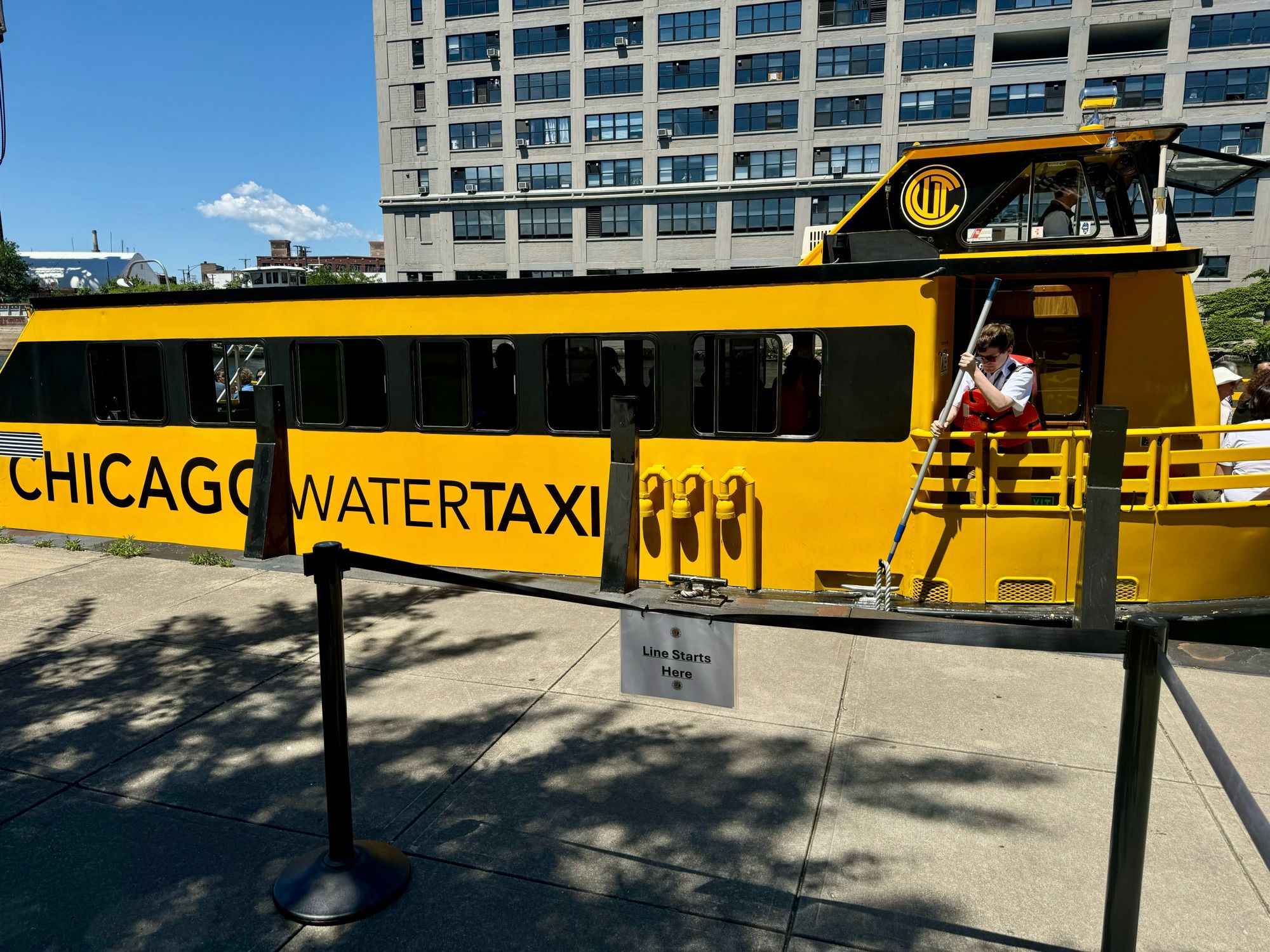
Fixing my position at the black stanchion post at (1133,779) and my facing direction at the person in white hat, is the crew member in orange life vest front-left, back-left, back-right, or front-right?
front-left

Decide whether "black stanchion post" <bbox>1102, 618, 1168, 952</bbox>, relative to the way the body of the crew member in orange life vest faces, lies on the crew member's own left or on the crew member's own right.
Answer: on the crew member's own left

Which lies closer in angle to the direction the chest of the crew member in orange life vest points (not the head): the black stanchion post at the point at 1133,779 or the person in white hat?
the black stanchion post

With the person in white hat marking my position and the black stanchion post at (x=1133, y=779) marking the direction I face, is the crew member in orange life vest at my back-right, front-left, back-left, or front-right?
front-right

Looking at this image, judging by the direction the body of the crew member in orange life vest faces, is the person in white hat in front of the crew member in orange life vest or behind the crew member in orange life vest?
behind

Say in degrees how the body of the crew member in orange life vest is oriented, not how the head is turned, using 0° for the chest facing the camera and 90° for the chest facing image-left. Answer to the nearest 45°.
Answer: approximately 45°

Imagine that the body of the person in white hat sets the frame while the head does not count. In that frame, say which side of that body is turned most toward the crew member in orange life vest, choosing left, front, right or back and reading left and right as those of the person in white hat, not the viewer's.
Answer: right
